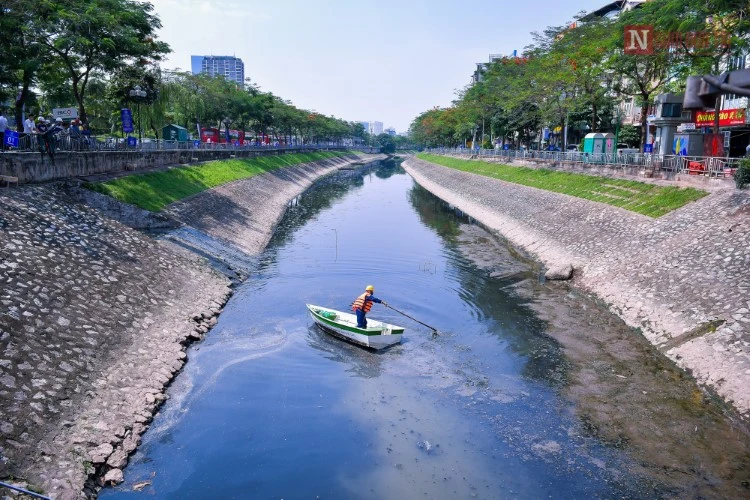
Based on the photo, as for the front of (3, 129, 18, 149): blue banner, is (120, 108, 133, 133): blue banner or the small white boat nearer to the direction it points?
the small white boat

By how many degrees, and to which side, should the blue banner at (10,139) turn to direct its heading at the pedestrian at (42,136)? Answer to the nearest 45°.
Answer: approximately 135° to its left

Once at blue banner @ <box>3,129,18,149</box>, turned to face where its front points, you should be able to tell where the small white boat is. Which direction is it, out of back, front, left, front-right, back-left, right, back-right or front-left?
front-left

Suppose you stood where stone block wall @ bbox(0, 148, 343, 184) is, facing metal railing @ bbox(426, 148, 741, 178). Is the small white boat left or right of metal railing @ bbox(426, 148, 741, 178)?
right

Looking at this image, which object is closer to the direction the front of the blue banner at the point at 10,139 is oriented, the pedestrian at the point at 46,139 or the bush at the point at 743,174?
the bush

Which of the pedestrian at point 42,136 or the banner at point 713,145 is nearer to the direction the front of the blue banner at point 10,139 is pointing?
the banner

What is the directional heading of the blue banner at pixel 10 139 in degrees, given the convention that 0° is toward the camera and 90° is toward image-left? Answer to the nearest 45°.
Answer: approximately 0°

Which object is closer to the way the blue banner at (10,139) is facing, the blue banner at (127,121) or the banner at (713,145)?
the banner

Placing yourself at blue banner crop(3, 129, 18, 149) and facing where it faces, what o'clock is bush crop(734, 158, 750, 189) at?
The bush is roughly at 10 o'clock from the blue banner.
